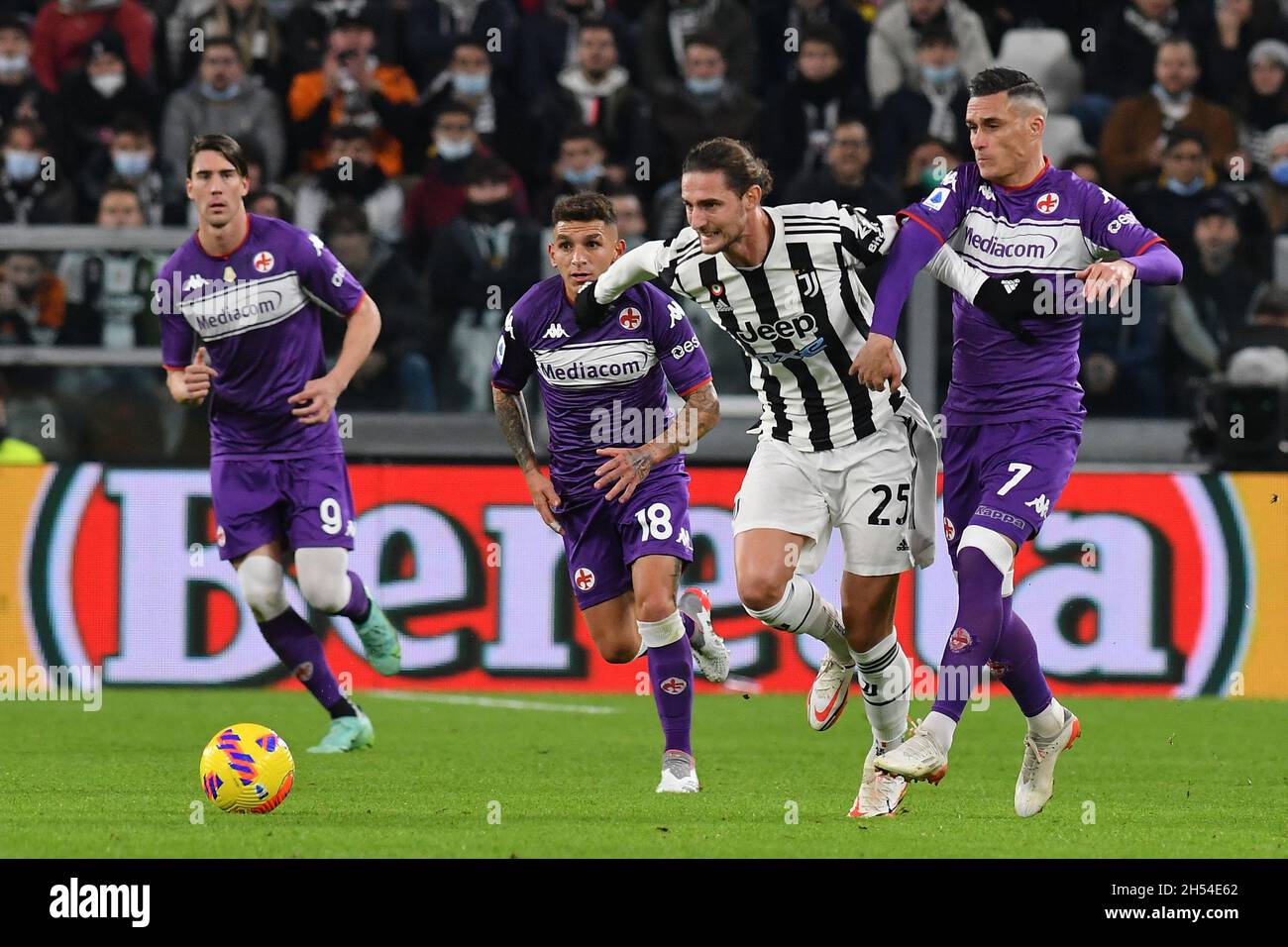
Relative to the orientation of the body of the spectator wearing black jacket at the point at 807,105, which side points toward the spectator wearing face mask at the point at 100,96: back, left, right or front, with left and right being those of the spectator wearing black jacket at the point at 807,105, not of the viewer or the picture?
right

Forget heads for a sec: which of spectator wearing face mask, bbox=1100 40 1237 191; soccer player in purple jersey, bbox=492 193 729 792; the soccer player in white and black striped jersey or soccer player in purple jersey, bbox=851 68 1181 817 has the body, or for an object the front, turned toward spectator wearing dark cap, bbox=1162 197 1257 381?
spectator wearing face mask, bbox=1100 40 1237 191

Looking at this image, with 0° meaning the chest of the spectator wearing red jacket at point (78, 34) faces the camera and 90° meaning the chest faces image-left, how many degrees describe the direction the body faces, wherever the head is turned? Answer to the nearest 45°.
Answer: approximately 0°

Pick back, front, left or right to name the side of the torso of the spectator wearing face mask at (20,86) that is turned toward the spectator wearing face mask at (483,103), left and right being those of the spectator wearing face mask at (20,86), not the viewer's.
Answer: left

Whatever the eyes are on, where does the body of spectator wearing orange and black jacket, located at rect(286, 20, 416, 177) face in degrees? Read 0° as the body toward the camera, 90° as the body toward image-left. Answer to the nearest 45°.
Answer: approximately 0°

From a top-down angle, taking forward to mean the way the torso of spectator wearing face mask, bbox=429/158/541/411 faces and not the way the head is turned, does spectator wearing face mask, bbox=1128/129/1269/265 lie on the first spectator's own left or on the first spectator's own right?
on the first spectator's own left

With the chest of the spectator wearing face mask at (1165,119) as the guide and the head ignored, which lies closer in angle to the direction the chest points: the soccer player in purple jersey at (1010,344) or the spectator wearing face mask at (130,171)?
the soccer player in purple jersey

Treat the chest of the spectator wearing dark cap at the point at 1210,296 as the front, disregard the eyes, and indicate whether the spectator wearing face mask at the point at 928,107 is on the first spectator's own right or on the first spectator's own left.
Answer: on the first spectator's own right

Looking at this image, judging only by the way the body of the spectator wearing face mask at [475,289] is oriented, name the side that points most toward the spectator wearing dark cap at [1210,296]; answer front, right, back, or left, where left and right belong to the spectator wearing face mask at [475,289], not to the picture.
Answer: left

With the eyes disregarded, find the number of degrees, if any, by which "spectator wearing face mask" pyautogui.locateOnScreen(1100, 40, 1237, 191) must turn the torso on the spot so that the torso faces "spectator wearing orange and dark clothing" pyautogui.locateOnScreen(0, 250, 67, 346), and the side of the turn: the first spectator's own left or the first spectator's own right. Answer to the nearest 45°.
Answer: approximately 45° to the first spectator's own right
